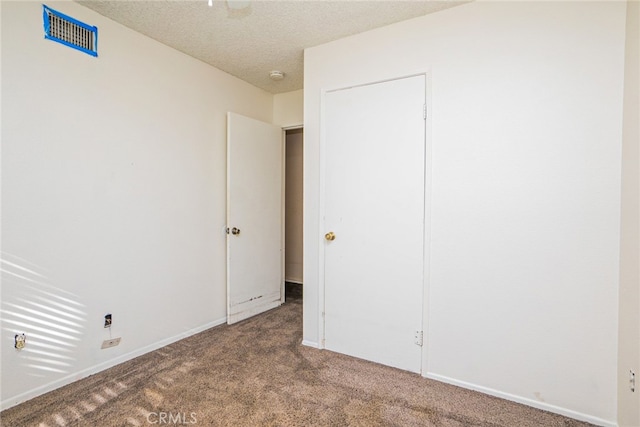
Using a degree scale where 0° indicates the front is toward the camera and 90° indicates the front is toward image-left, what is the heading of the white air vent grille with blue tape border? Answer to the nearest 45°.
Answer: approximately 315°

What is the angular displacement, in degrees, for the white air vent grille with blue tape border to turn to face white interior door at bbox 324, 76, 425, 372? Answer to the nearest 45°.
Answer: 0° — it already faces it

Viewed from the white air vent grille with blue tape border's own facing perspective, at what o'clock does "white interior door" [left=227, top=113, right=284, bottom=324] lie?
The white interior door is roughly at 10 o'clock from the white air vent grille with blue tape border.
